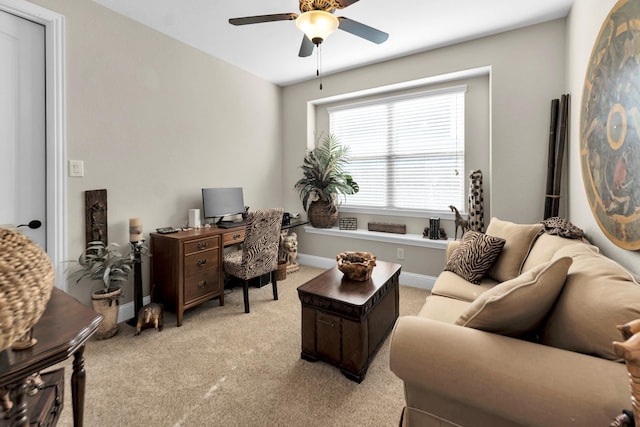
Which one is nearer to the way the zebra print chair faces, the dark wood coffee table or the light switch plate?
the light switch plate

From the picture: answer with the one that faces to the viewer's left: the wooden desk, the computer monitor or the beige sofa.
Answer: the beige sofa

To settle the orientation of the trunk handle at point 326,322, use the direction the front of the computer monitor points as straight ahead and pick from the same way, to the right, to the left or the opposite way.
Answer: to the right

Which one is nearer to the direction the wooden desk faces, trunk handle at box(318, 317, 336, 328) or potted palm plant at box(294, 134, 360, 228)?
the trunk handle

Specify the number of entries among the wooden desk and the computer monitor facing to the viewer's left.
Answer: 0

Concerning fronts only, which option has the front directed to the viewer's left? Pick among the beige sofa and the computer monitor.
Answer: the beige sofa

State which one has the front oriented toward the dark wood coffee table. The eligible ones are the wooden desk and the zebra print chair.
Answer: the wooden desk

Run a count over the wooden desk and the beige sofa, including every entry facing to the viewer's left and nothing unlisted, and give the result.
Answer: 1

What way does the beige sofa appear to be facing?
to the viewer's left
